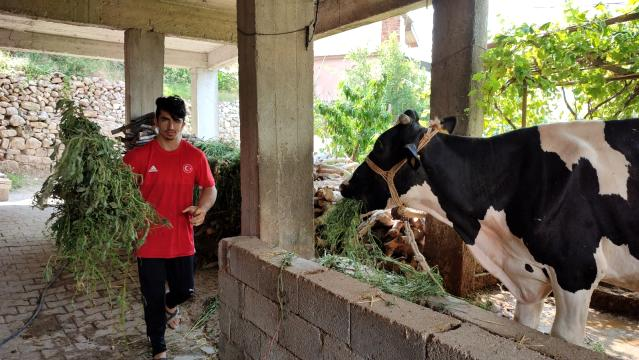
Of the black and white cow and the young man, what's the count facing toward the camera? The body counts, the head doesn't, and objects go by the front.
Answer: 1

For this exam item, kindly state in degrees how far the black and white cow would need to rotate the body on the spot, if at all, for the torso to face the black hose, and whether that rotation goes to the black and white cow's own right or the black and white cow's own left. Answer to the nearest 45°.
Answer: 0° — it already faces it

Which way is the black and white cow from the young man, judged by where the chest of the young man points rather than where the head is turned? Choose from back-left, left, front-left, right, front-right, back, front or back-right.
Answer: front-left

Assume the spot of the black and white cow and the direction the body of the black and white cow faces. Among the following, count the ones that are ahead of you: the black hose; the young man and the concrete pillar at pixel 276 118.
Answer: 3

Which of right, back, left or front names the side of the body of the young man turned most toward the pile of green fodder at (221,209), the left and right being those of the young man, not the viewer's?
back

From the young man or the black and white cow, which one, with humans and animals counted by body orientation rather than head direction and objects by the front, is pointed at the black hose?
the black and white cow

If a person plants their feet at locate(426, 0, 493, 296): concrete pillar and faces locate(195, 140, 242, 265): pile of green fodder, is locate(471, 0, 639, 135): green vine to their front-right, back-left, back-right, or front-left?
back-right

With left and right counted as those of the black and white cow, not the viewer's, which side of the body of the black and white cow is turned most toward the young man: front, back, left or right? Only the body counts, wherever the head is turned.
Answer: front

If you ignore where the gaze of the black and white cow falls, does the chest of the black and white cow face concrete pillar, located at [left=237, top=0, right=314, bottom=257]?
yes

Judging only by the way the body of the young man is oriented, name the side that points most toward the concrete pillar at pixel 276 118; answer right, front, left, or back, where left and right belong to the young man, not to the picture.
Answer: left

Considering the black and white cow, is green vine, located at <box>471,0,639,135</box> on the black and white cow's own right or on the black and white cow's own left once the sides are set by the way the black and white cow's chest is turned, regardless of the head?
on the black and white cow's own right

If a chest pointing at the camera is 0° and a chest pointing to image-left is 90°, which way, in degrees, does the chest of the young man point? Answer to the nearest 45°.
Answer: approximately 0°

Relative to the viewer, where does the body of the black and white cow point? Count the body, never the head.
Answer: to the viewer's left
